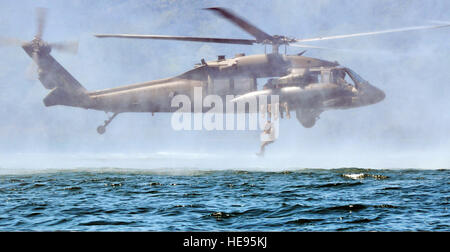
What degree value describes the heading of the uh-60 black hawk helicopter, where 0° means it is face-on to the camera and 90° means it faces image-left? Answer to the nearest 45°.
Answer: approximately 270°
